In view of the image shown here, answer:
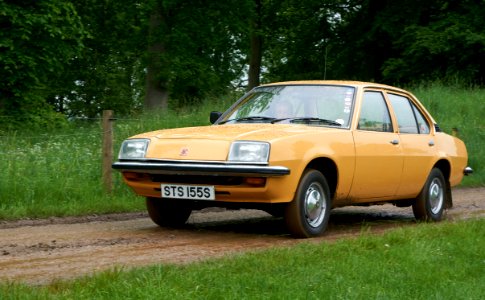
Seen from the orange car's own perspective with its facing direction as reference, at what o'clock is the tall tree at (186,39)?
The tall tree is roughly at 4 o'clock from the orange car.

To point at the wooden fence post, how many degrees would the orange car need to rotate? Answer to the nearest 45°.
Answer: approximately 90° to its right

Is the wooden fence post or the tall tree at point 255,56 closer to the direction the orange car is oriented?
the wooden fence post

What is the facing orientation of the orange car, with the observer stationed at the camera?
facing the viewer and to the left of the viewer

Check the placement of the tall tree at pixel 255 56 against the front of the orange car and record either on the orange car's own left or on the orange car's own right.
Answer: on the orange car's own right
